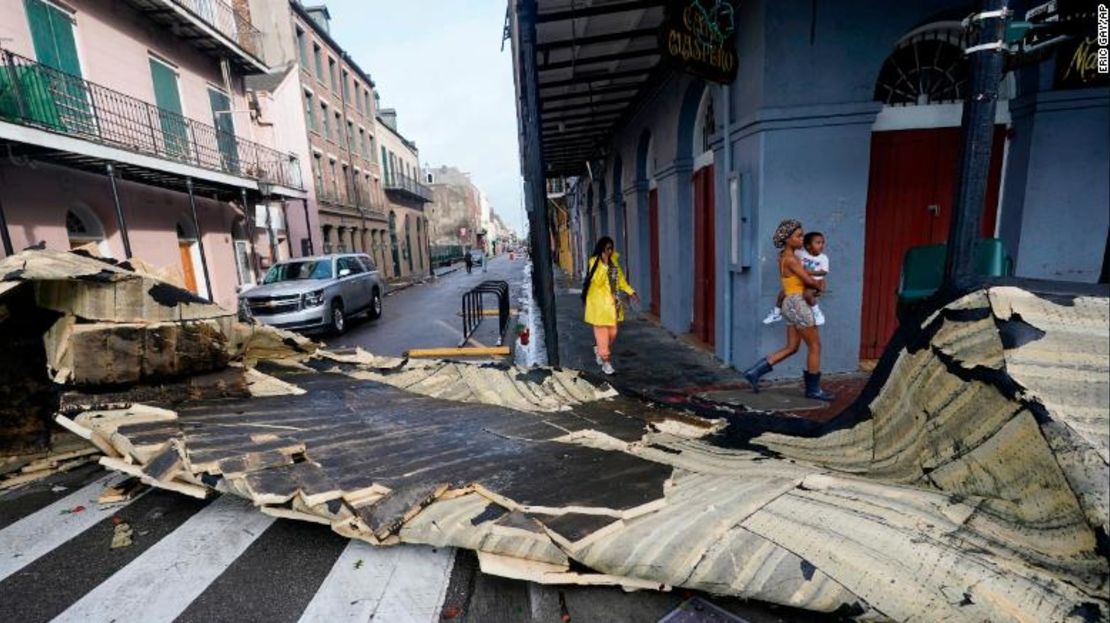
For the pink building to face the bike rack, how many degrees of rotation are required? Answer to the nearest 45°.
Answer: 0° — it already faces it

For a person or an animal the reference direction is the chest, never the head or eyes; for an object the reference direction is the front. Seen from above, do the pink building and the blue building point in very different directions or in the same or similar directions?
very different directions

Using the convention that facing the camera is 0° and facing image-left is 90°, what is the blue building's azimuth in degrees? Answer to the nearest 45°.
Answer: approximately 45°

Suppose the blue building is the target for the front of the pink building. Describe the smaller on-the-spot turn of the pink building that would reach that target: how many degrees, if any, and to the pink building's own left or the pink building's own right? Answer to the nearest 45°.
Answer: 0° — it already faces it

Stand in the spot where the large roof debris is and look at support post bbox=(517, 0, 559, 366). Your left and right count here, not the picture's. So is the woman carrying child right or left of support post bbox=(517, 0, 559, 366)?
right

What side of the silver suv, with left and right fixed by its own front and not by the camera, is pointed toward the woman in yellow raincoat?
left

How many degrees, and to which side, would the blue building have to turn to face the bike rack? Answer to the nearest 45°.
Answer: approximately 45° to its right
